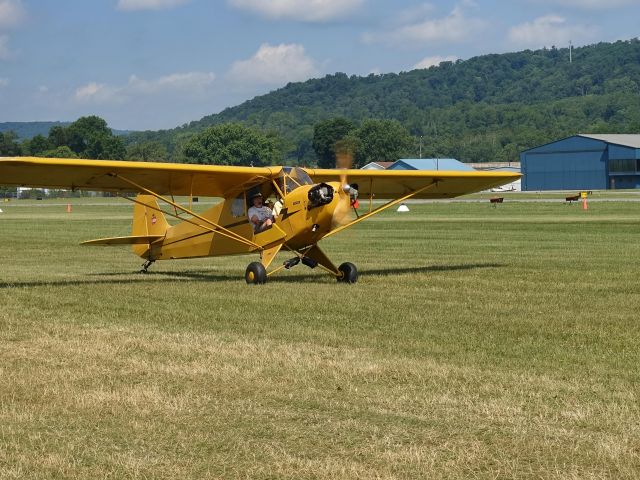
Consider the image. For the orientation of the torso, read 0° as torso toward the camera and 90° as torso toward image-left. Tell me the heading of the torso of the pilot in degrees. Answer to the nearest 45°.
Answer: approximately 315°

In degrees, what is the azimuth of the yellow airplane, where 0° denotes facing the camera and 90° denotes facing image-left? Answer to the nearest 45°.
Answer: approximately 315°
